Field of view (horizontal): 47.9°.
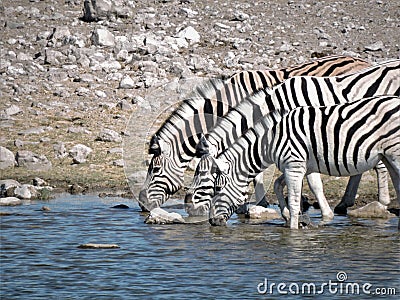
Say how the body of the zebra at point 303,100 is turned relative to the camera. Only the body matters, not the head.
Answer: to the viewer's left

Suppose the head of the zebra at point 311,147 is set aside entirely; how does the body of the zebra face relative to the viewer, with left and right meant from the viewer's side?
facing to the left of the viewer

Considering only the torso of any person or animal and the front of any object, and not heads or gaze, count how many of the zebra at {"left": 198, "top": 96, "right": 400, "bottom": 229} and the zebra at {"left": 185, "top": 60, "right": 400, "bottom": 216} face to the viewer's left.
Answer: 2

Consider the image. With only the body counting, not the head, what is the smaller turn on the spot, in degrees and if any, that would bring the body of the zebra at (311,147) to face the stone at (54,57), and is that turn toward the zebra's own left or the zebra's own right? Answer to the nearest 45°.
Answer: approximately 45° to the zebra's own right

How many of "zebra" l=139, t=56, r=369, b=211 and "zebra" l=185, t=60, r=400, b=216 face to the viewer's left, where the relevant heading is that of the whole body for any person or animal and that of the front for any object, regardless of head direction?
2

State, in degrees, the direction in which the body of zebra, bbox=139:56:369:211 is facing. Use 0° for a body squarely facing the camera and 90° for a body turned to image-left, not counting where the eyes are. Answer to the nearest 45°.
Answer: approximately 90°
